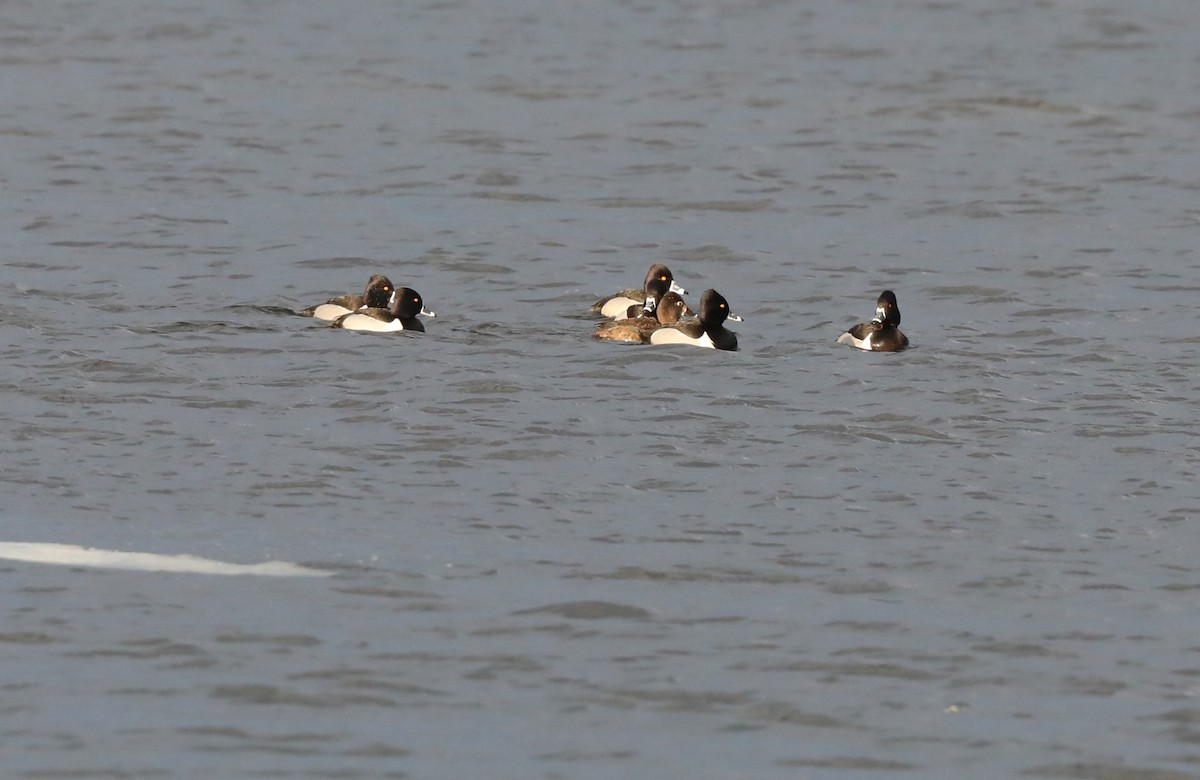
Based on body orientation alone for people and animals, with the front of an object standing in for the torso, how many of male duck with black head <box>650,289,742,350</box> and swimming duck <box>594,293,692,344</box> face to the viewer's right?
2

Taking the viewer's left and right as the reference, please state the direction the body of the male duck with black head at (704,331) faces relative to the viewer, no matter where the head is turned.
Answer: facing to the right of the viewer

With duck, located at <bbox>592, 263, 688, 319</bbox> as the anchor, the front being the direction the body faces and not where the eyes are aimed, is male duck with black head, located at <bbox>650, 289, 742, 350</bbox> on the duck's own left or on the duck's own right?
on the duck's own right

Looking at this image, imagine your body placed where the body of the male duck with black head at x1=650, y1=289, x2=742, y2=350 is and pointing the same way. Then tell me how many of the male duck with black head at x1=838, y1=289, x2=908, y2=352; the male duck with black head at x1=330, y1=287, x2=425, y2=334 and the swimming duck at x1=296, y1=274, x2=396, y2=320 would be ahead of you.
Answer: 1

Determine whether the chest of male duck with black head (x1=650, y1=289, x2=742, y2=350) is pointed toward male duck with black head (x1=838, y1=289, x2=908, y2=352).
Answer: yes

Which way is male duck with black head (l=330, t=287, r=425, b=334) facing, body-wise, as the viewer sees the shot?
to the viewer's right

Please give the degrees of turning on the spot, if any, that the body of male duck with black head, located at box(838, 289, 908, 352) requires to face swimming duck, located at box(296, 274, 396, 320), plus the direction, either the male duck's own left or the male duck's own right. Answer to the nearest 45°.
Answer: approximately 135° to the male duck's own right

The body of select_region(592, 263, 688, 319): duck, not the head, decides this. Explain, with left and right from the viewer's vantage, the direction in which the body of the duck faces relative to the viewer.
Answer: facing to the right of the viewer

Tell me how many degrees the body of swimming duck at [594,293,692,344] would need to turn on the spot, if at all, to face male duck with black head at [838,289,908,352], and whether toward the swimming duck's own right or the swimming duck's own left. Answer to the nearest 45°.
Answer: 0° — it already faces it

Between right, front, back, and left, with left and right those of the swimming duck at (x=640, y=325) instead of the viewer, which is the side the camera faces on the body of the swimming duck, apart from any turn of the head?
right
